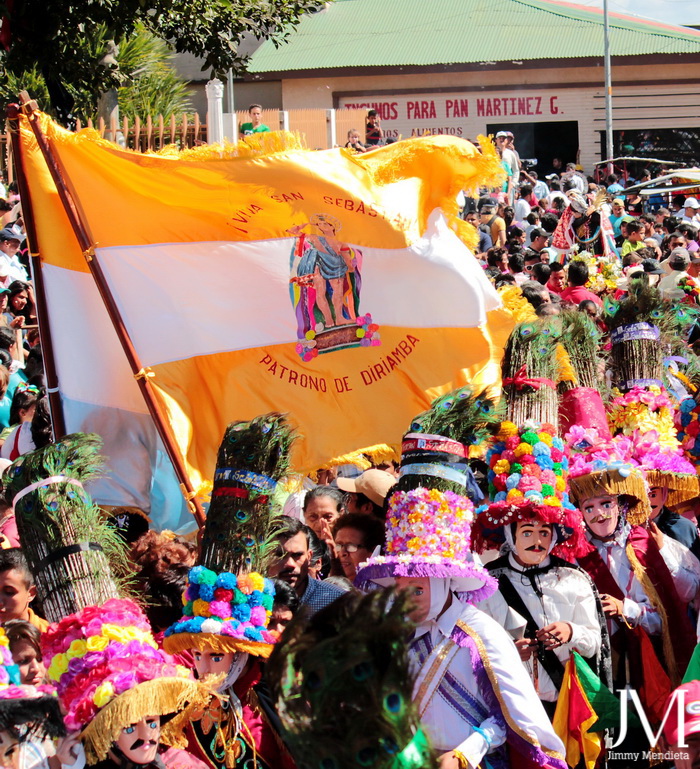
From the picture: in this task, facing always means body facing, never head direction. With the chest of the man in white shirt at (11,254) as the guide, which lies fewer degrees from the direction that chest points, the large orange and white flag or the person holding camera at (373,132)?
the large orange and white flag

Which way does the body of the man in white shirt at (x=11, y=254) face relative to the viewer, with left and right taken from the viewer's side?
facing the viewer and to the right of the viewer

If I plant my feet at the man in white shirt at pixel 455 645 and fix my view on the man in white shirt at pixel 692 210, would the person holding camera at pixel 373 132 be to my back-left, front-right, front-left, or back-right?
front-left

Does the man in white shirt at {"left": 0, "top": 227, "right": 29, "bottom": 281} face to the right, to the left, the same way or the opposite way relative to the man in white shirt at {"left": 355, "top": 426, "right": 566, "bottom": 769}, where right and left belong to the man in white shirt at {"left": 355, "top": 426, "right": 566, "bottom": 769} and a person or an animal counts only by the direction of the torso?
to the left

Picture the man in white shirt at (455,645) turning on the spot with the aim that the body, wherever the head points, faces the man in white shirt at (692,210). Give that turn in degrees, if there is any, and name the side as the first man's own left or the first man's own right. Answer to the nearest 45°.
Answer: approximately 135° to the first man's own right

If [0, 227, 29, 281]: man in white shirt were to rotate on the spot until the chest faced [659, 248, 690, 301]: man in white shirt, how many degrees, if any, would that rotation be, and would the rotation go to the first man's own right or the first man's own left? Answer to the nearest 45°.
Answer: approximately 45° to the first man's own left

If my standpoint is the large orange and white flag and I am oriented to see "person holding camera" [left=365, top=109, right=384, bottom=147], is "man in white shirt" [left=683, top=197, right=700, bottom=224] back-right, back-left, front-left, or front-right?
front-right

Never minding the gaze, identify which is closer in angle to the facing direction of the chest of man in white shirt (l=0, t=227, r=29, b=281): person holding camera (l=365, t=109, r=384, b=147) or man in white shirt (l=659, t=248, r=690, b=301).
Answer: the man in white shirt

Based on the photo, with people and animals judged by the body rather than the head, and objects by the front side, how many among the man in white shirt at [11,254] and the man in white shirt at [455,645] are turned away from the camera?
0

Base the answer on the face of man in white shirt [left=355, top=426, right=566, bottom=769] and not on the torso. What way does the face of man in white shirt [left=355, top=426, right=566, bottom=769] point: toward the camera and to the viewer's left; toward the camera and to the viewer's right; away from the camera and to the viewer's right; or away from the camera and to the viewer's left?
toward the camera and to the viewer's left

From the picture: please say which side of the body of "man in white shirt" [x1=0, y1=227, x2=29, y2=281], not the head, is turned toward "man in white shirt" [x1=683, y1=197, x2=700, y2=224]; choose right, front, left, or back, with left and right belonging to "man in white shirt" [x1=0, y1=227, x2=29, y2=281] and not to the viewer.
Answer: front

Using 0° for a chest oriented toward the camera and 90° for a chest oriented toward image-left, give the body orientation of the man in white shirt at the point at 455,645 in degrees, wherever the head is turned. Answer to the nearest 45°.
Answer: approximately 45°

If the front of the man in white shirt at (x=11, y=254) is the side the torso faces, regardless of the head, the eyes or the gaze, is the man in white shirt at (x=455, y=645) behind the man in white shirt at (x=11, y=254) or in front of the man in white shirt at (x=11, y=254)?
in front
